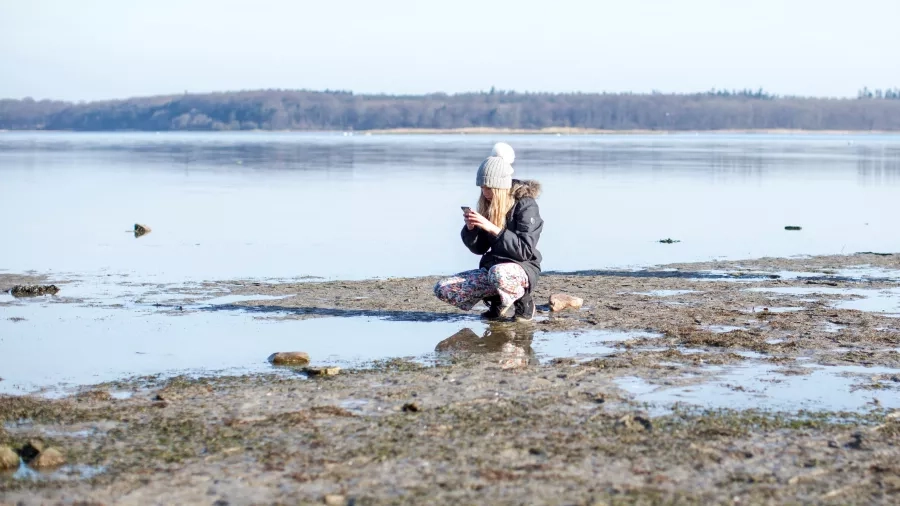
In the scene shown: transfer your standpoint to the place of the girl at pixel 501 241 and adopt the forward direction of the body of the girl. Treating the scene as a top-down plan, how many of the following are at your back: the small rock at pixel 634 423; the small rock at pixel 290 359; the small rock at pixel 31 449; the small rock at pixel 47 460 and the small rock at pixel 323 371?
0

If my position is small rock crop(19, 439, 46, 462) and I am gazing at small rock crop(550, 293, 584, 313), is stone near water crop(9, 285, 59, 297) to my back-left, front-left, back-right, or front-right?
front-left

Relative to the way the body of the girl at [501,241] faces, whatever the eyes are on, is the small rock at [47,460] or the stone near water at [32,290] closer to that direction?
the small rock

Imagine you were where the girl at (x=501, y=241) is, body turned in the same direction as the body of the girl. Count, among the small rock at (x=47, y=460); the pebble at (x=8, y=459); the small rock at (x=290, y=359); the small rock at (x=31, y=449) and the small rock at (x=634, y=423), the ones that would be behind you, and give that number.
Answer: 0

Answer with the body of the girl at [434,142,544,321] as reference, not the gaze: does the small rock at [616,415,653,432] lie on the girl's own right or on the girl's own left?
on the girl's own left

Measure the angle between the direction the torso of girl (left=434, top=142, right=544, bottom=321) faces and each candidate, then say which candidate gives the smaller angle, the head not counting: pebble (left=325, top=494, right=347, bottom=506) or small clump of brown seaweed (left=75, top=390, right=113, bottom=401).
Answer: the small clump of brown seaweed

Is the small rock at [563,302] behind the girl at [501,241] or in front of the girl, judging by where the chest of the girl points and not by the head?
behind

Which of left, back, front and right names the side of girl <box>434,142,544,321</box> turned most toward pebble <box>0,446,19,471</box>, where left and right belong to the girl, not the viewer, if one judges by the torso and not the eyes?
front

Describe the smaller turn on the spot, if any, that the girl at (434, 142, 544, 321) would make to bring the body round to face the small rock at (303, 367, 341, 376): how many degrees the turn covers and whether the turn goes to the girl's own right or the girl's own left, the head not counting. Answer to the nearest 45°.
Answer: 0° — they already face it

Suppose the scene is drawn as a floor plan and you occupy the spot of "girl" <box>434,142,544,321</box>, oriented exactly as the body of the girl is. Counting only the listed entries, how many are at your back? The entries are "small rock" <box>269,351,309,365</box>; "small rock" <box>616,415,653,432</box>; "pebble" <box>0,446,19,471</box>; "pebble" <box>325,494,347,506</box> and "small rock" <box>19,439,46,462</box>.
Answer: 0

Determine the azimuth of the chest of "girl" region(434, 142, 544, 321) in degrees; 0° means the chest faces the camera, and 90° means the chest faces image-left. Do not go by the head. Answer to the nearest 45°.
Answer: approximately 45°

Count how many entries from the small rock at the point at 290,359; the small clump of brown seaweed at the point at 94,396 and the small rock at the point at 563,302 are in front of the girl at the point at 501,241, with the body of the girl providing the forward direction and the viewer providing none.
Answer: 2

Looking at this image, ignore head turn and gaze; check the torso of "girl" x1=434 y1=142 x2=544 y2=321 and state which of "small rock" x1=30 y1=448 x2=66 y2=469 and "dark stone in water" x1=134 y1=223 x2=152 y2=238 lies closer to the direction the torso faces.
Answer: the small rock

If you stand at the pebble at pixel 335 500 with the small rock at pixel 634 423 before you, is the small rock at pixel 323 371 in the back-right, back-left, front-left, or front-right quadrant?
front-left

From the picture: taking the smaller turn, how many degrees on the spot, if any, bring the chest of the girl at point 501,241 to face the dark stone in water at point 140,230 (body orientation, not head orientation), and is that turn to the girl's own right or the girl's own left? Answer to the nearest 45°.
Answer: approximately 90° to the girl's own right

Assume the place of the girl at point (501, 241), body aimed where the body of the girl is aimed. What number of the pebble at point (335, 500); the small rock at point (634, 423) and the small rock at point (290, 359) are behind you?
0

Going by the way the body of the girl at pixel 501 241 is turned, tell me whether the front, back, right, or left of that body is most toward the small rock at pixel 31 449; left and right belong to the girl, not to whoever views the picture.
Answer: front

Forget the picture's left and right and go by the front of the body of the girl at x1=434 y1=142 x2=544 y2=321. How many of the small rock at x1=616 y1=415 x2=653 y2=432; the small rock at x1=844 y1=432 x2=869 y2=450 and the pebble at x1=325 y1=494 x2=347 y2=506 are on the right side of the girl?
0

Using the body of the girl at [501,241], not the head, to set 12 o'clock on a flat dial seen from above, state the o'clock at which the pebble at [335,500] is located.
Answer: The pebble is roughly at 11 o'clock from the girl.

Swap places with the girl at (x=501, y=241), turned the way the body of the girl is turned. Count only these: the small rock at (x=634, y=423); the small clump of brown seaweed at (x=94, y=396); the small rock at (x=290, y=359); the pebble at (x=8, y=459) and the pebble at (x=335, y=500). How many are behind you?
0
